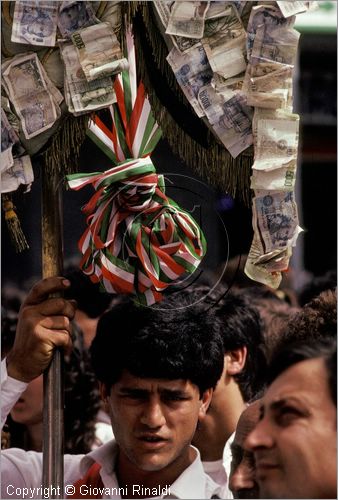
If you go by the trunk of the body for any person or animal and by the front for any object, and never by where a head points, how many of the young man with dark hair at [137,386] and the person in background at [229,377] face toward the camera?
1

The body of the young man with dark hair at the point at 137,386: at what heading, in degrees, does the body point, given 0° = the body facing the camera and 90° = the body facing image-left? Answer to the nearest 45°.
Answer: approximately 0°

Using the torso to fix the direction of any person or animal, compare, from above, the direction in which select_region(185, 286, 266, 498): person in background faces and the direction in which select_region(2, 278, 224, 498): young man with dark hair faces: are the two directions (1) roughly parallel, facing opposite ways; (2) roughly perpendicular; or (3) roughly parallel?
roughly perpendicular
